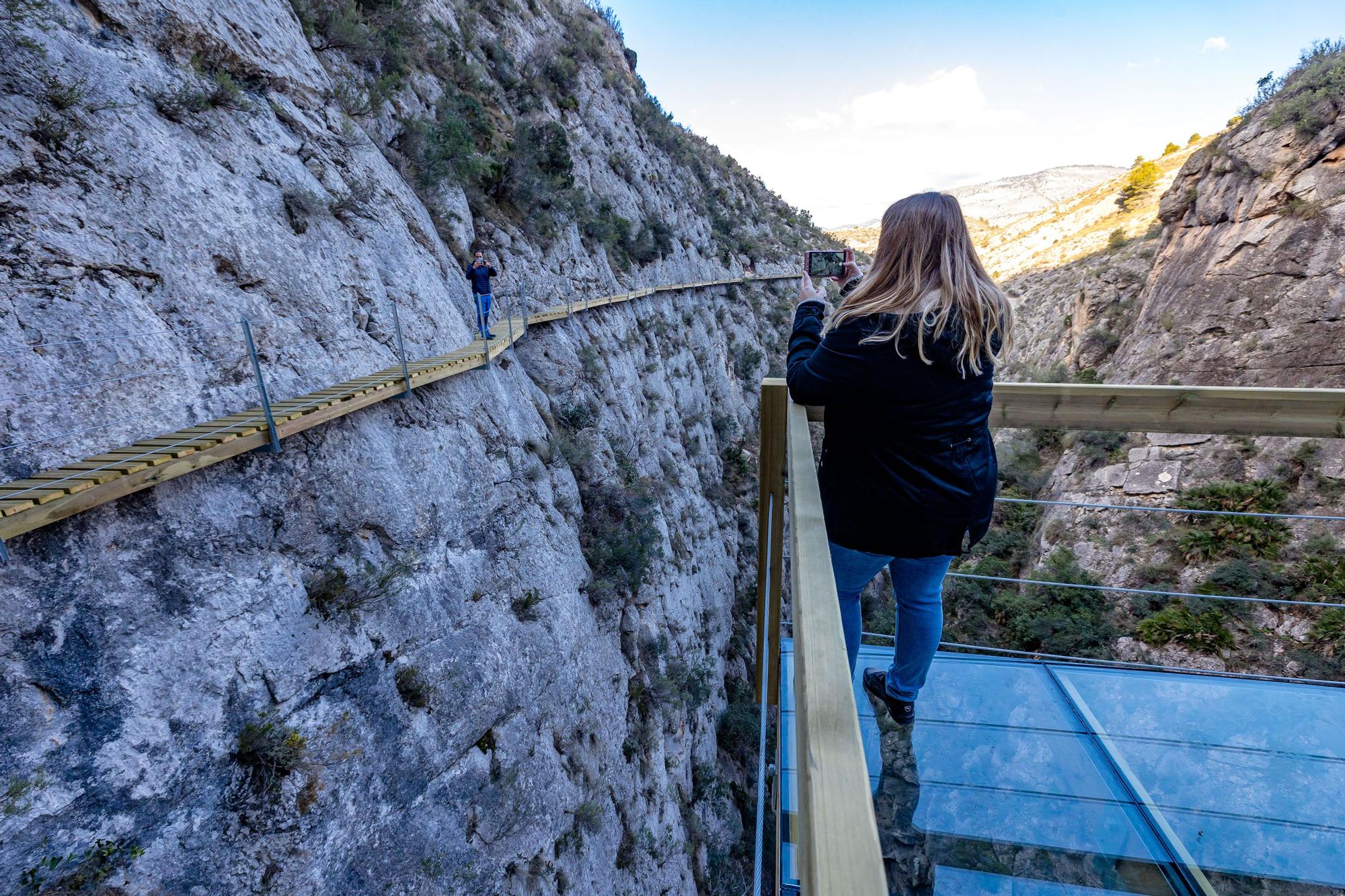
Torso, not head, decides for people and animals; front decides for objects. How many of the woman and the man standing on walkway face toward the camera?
1

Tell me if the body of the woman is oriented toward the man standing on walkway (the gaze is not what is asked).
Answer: yes

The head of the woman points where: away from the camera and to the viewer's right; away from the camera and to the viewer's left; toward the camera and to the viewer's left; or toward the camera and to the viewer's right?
away from the camera and to the viewer's left

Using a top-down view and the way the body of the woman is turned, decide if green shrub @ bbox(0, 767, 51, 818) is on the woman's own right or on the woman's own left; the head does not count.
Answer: on the woman's own left

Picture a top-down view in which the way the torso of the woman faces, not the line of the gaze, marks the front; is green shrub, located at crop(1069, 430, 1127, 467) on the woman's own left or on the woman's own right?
on the woman's own right

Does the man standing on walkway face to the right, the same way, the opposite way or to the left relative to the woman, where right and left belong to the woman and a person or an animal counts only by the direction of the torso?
the opposite way

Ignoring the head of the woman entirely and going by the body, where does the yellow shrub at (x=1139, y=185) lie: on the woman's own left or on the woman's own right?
on the woman's own right

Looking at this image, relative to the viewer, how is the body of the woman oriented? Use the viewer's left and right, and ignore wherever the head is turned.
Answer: facing away from the viewer and to the left of the viewer

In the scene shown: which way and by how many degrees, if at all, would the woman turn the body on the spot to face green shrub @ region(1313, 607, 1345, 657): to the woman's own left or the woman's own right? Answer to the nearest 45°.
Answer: approximately 90° to the woman's own right
